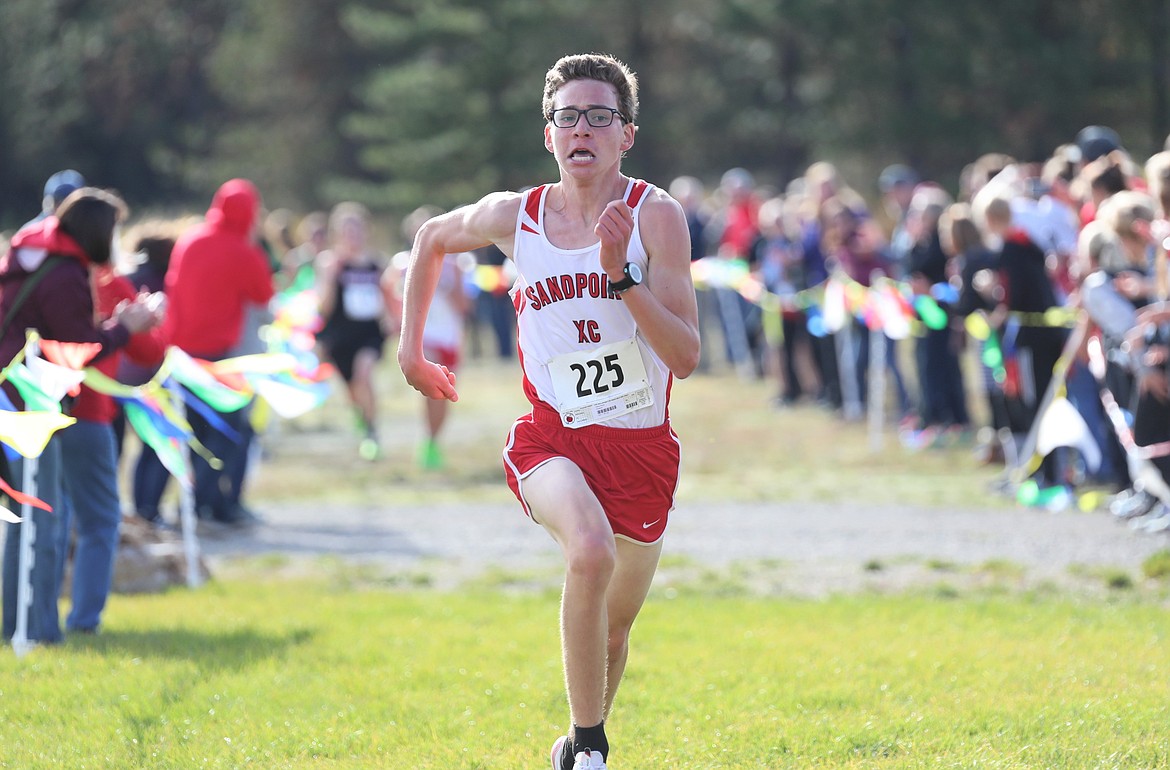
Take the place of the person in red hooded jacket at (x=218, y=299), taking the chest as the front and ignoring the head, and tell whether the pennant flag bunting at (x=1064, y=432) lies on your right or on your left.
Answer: on your right

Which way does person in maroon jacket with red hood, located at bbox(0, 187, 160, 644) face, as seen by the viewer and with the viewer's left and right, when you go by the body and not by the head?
facing away from the viewer and to the right of the viewer

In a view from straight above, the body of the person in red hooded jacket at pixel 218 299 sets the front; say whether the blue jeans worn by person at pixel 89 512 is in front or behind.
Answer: behind

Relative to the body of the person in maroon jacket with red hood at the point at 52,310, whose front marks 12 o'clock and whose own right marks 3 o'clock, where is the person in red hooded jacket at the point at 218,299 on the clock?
the person in red hooded jacket at the point at 218,299 is roughly at 11 o'clock from the person in maroon jacket with red hood at the point at 52,310.

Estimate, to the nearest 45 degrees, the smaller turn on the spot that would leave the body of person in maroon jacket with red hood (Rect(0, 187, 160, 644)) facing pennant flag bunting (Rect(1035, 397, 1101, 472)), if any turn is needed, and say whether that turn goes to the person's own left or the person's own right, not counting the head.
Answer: approximately 45° to the person's own left

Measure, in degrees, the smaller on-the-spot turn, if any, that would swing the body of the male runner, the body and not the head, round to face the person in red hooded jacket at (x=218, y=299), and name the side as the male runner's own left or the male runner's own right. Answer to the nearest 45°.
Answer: approximately 180°

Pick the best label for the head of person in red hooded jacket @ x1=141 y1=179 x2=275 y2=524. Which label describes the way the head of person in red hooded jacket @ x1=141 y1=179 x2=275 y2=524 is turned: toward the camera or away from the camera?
away from the camera

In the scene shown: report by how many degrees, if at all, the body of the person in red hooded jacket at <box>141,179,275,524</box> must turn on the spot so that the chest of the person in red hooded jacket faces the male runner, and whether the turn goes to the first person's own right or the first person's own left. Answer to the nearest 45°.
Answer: approximately 135° to the first person's own right

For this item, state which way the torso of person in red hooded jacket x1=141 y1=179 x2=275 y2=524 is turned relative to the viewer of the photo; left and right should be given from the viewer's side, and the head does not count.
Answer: facing away from the viewer and to the right of the viewer

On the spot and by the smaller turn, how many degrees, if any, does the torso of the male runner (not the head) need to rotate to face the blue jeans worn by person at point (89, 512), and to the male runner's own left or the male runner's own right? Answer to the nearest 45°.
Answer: approximately 135° to the male runner's own right

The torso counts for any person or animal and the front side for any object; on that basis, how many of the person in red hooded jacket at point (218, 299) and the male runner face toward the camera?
1
